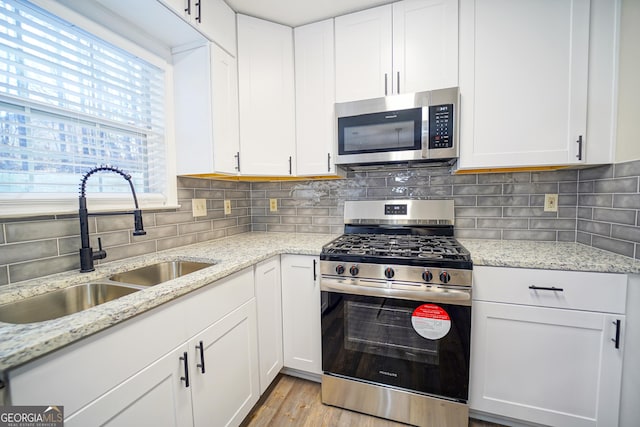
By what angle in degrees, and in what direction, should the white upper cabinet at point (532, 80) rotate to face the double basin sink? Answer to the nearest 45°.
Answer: approximately 45° to its right

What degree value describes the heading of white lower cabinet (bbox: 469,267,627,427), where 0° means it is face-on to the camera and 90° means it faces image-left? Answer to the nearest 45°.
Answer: approximately 0°

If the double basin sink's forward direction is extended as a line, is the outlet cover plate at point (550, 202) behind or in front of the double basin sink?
in front

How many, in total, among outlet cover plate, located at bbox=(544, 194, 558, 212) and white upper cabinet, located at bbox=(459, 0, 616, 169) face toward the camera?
2

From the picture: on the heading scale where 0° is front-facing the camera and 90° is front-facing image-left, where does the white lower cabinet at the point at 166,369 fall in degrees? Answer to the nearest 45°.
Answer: approximately 315°
